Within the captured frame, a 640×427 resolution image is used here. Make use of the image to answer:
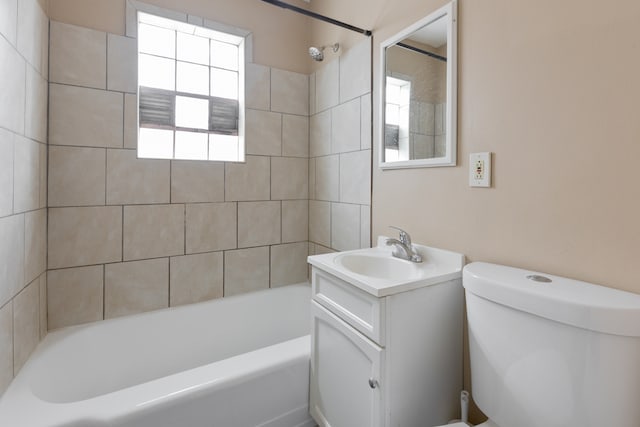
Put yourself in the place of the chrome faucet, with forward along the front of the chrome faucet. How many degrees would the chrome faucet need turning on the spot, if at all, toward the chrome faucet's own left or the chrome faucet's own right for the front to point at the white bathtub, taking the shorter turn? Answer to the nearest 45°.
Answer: approximately 45° to the chrome faucet's own right

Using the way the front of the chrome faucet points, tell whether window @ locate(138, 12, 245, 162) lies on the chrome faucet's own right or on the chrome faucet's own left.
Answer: on the chrome faucet's own right

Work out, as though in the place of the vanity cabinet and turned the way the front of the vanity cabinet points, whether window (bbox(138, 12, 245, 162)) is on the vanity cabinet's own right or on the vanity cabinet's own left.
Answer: on the vanity cabinet's own right

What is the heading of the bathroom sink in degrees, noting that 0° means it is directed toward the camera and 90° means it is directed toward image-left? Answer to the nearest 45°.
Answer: approximately 45°

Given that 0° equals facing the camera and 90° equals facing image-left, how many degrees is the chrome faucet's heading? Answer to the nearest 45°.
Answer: approximately 45°

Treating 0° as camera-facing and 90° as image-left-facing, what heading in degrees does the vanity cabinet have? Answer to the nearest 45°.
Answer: approximately 45°
